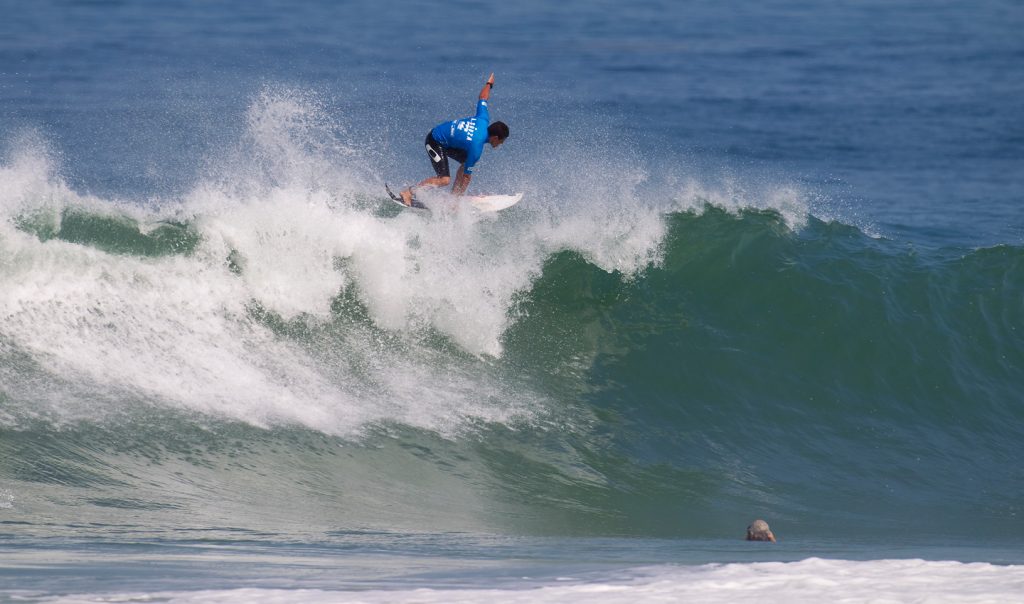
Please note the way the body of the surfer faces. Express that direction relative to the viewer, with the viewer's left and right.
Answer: facing to the right of the viewer
